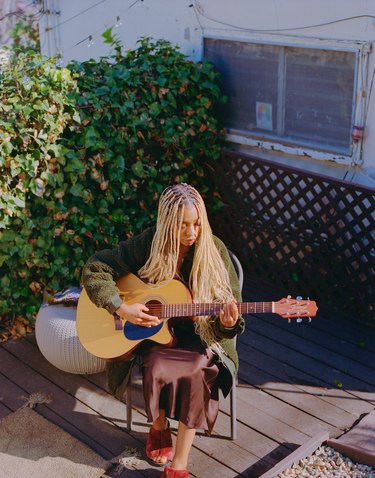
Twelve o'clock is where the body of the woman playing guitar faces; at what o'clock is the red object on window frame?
The red object on window frame is roughly at 7 o'clock from the woman playing guitar.

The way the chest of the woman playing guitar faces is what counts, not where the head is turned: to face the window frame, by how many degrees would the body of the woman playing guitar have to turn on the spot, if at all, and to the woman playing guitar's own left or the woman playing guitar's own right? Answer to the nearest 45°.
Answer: approximately 135° to the woman playing guitar's own left

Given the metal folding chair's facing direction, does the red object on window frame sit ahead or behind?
behind

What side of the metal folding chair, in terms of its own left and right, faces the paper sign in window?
back

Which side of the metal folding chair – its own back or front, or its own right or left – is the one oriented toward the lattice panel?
back

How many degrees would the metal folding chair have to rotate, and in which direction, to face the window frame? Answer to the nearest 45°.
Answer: approximately 135° to its left

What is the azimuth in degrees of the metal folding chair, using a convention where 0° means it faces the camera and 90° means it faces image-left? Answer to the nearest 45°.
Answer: approximately 0°

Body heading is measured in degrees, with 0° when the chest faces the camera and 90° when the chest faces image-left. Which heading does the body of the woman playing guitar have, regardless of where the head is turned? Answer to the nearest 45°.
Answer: approximately 0°
